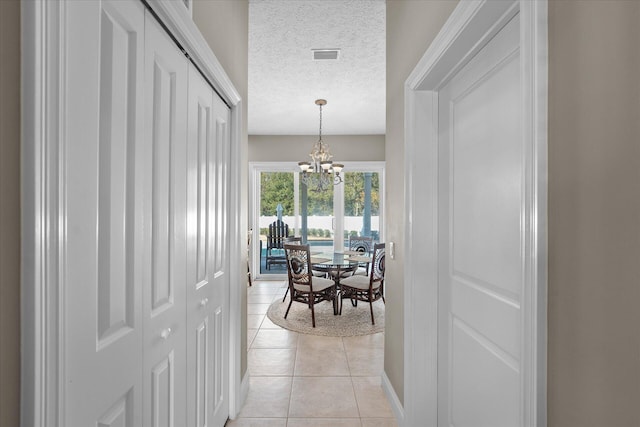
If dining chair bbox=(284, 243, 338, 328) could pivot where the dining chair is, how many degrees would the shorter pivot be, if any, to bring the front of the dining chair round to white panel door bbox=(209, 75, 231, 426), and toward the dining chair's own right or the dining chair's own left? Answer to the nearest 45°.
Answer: approximately 135° to the dining chair's own right

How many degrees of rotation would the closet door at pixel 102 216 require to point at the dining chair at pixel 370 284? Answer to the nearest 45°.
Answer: approximately 90° to its left

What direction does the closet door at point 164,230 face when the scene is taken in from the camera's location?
facing the viewer and to the right of the viewer

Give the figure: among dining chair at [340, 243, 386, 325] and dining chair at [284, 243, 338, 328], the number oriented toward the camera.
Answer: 0

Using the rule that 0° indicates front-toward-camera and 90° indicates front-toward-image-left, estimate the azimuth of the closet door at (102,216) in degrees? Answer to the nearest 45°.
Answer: approximately 315°

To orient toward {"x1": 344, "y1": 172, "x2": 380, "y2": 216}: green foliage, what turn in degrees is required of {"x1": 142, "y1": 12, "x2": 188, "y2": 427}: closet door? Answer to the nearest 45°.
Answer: approximately 90° to its left

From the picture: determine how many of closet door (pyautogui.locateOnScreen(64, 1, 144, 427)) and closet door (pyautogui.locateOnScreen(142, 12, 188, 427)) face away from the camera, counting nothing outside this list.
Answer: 0

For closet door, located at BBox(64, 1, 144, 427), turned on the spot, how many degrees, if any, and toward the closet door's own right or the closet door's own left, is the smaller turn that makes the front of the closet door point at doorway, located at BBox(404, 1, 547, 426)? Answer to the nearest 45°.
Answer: approximately 45° to the closet door's own left

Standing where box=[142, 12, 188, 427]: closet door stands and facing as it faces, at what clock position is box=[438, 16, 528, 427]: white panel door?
The white panel door is roughly at 11 o'clock from the closet door.

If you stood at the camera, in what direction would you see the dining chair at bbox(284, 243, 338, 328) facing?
facing away from the viewer and to the right of the viewer

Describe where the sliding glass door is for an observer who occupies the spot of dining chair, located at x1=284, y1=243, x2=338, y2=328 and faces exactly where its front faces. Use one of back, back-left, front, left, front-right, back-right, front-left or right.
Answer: front-left

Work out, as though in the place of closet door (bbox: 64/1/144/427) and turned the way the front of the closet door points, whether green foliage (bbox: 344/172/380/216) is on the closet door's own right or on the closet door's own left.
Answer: on the closet door's own left

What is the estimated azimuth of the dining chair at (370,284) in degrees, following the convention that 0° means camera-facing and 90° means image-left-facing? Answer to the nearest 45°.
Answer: approximately 135°

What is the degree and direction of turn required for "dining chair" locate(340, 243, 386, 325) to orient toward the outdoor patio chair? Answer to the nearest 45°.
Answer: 0° — it already faces it

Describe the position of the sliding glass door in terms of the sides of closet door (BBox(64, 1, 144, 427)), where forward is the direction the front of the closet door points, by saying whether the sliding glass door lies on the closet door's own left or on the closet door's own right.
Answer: on the closet door's own left

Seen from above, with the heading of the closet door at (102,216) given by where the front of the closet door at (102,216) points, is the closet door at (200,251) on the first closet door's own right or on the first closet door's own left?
on the first closet door's own left

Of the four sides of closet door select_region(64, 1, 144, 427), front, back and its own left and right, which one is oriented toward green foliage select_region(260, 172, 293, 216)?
left

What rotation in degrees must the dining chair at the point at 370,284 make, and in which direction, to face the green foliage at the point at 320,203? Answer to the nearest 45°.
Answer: approximately 45° to its right
